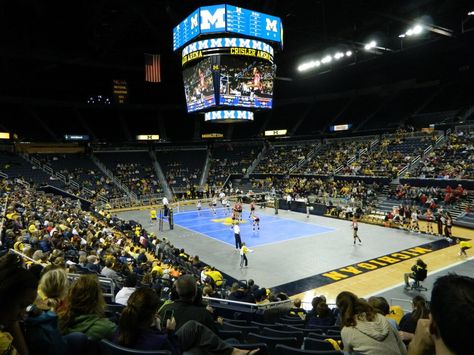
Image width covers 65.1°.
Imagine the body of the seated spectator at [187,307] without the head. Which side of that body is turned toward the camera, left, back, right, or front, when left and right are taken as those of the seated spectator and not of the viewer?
back

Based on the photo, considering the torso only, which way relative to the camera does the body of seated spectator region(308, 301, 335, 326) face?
away from the camera

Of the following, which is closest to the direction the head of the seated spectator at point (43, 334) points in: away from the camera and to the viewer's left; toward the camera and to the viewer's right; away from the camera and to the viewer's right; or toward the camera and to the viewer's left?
away from the camera and to the viewer's right

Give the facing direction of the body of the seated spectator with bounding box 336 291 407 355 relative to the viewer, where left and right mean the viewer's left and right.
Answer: facing away from the viewer and to the left of the viewer

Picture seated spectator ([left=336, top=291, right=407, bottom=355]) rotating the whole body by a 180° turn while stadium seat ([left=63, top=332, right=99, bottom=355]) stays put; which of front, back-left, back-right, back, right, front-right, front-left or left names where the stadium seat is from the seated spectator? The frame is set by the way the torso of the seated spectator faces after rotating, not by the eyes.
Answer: right

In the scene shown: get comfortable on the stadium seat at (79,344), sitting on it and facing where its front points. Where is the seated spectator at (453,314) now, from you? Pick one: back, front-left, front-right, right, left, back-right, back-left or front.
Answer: right

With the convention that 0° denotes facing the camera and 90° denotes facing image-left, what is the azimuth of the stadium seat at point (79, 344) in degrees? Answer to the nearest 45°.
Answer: approximately 225°

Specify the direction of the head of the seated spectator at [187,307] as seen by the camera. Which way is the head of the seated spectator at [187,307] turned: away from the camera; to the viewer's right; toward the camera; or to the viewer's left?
away from the camera

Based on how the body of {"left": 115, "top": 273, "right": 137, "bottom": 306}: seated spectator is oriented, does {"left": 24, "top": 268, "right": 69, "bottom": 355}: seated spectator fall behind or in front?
behind

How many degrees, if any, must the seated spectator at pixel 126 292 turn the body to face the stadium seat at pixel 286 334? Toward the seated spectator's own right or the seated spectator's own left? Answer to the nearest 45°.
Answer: approximately 90° to the seated spectator's own right

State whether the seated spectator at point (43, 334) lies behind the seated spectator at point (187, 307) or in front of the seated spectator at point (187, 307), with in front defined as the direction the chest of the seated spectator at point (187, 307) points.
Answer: behind
